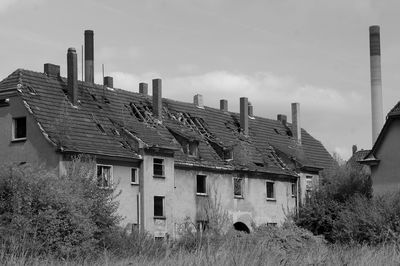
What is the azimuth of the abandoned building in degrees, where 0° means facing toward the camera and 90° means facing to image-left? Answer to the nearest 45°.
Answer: approximately 315°

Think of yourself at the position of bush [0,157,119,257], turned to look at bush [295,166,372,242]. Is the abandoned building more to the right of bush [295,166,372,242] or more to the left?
left

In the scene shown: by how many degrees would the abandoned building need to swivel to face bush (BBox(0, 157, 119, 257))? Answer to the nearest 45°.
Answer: approximately 45° to its right

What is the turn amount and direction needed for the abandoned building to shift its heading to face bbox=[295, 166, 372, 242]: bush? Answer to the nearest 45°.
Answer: approximately 45° to its left
